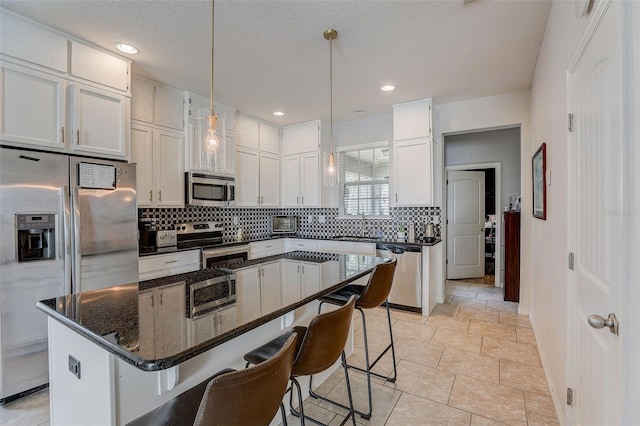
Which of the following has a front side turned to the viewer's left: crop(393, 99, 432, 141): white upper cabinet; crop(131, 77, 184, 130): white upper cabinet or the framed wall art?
the framed wall art

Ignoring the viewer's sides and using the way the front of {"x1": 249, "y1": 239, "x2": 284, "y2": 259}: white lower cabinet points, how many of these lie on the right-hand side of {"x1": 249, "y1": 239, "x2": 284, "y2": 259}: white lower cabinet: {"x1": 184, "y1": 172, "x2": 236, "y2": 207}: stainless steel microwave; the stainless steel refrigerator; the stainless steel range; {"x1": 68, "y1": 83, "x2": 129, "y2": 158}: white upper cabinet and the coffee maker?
5

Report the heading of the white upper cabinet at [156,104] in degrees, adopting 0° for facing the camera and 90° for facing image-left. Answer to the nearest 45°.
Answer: approximately 315°

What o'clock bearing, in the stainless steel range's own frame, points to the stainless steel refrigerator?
The stainless steel refrigerator is roughly at 3 o'clock from the stainless steel range.

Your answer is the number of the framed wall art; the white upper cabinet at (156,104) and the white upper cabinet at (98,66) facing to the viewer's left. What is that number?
1

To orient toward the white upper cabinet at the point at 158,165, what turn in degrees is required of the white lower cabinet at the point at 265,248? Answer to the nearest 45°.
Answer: approximately 90° to its right

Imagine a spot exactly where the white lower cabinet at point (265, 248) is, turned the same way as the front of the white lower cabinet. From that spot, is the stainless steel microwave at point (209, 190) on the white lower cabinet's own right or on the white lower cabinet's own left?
on the white lower cabinet's own right

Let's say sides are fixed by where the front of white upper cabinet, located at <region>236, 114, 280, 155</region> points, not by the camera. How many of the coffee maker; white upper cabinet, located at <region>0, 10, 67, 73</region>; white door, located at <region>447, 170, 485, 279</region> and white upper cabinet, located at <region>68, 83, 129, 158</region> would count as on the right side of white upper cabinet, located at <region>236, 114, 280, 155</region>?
3
